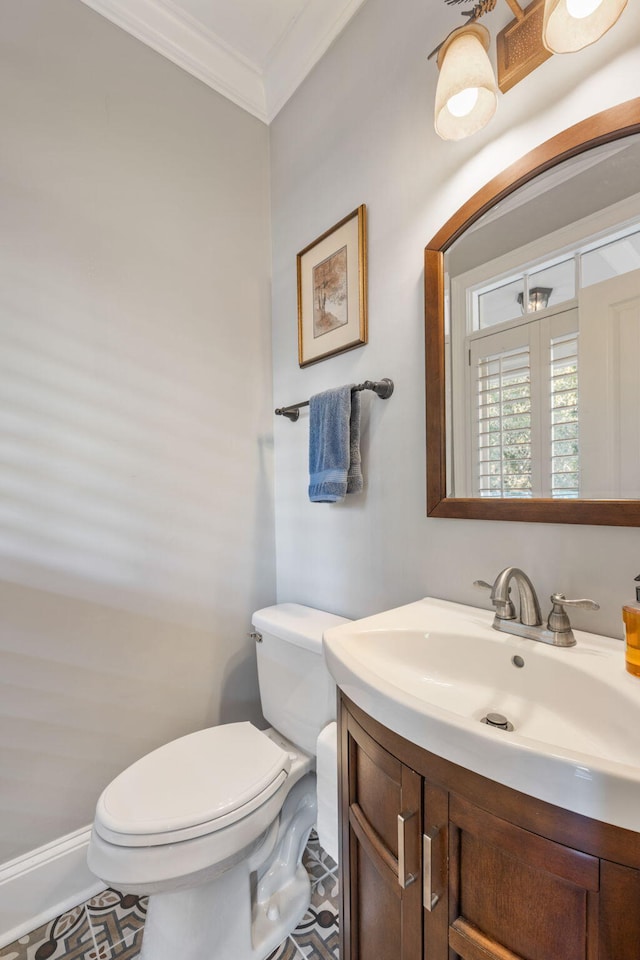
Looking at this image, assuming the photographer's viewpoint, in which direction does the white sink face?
facing the viewer and to the left of the viewer

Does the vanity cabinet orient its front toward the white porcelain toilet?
no

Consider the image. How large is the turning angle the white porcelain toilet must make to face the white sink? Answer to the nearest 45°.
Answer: approximately 90° to its left

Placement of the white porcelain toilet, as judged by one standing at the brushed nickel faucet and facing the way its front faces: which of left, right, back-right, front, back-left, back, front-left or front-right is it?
front-right

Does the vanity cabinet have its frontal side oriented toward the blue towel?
no

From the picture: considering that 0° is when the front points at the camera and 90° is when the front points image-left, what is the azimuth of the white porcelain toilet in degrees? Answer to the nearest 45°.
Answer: approximately 45°

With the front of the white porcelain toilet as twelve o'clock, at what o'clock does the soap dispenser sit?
The soap dispenser is roughly at 9 o'clock from the white porcelain toilet.

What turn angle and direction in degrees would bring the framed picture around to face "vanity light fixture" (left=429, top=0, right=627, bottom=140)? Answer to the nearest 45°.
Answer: approximately 90° to its left

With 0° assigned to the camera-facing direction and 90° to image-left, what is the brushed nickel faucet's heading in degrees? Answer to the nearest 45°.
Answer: approximately 45°

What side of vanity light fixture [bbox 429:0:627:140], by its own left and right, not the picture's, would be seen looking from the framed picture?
right
